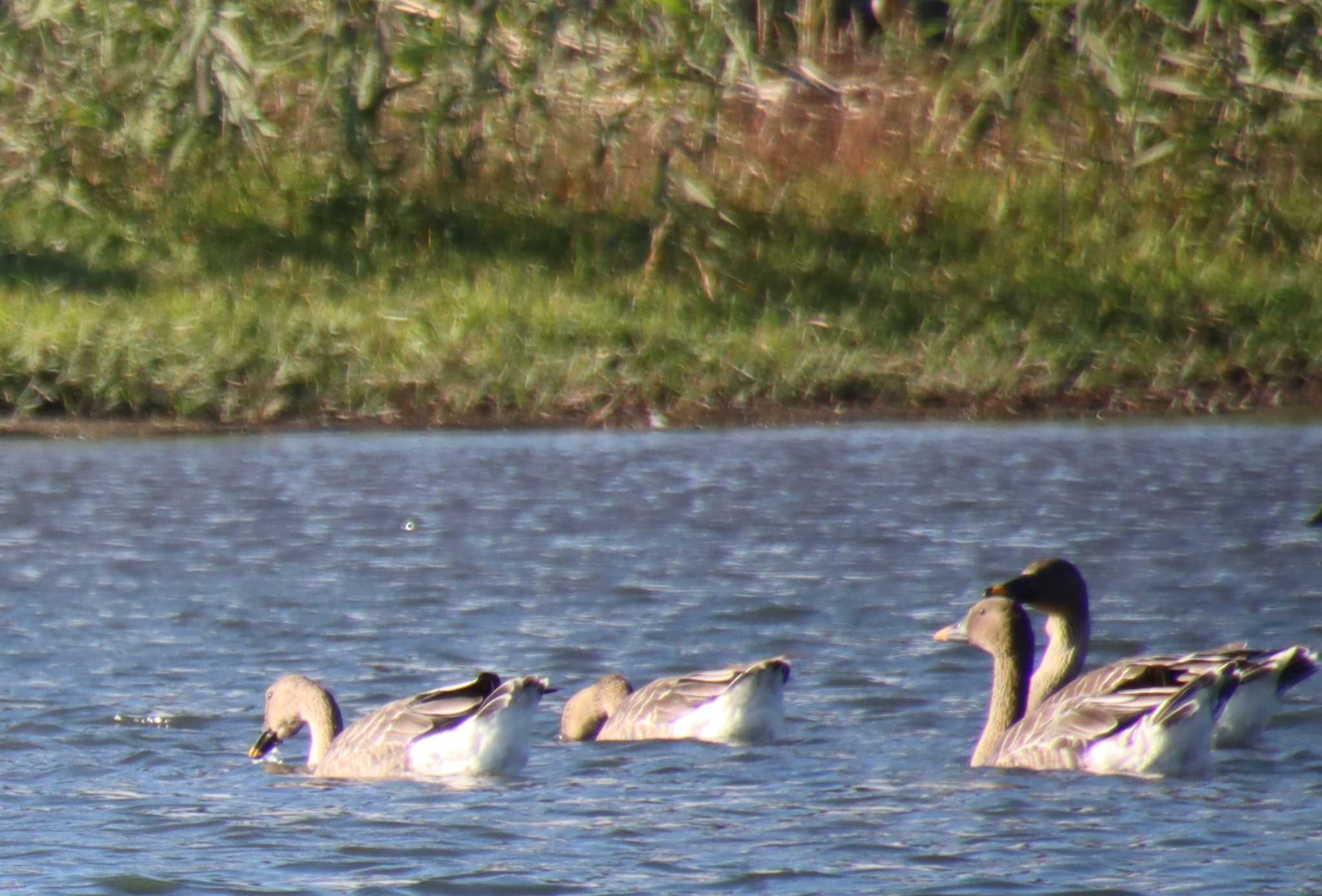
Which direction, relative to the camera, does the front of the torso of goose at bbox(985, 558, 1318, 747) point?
to the viewer's left
